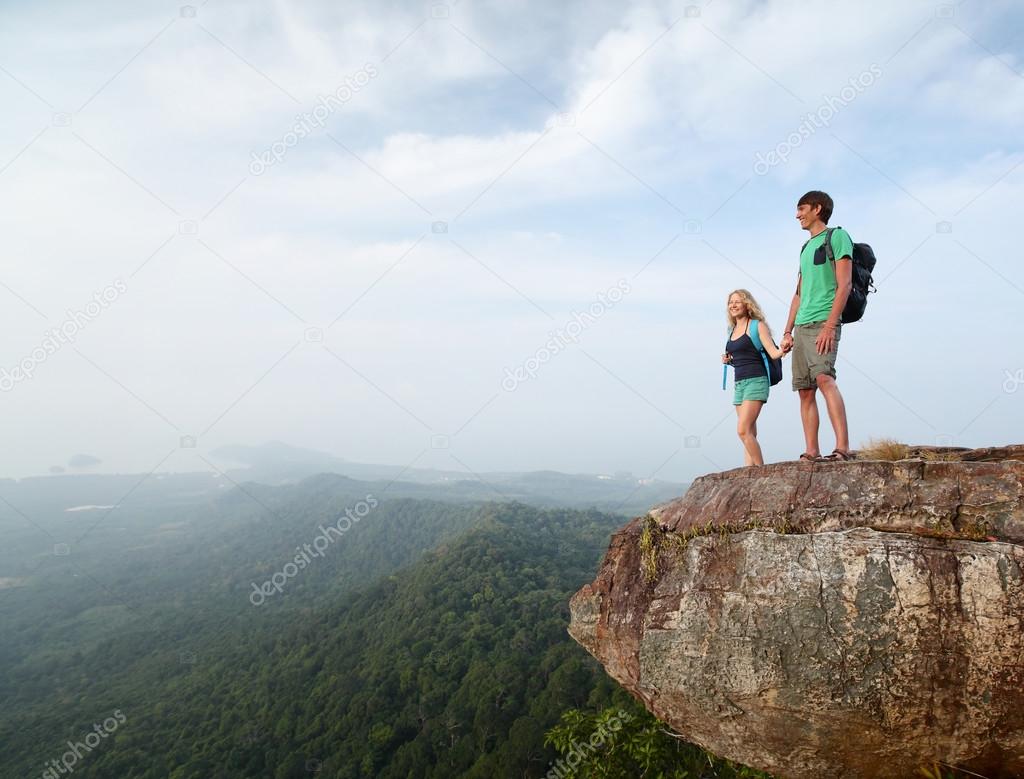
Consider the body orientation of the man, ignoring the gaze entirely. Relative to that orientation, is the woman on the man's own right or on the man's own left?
on the man's own right

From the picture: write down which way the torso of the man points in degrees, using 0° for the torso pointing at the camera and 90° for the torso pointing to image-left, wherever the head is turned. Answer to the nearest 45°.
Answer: approximately 45°

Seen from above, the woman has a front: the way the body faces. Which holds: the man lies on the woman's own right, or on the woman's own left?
on the woman's own left

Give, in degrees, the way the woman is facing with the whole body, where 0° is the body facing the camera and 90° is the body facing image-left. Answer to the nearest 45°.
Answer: approximately 45°
